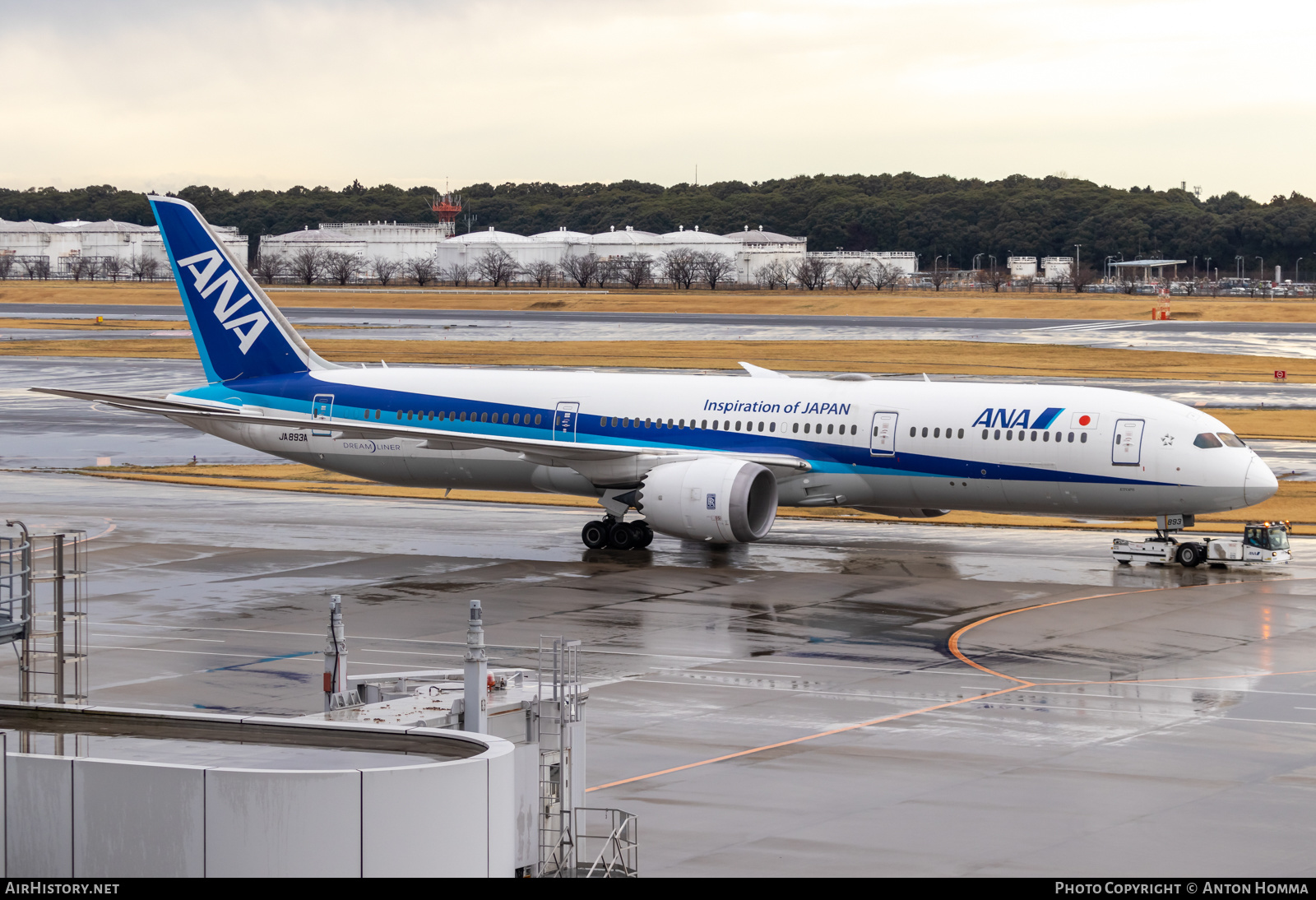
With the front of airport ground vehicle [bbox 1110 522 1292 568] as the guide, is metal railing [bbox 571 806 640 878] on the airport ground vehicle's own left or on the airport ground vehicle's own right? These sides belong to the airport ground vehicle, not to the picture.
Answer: on the airport ground vehicle's own right

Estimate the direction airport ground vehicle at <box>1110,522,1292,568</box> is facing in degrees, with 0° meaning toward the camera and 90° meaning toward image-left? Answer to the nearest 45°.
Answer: approximately 270°

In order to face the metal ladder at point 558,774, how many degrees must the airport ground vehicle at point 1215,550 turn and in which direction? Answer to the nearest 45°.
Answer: approximately 90° to its right

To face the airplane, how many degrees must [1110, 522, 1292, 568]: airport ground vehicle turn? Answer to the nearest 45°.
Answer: approximately 180°

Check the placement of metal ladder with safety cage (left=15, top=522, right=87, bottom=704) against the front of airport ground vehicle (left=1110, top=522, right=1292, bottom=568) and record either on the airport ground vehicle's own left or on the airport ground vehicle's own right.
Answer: on the airport ground vehicle's own right
